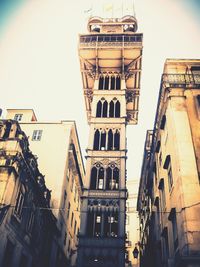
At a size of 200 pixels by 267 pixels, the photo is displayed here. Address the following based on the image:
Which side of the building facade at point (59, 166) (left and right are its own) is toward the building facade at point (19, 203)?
right

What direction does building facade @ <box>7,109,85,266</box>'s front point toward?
to the viewer's right
